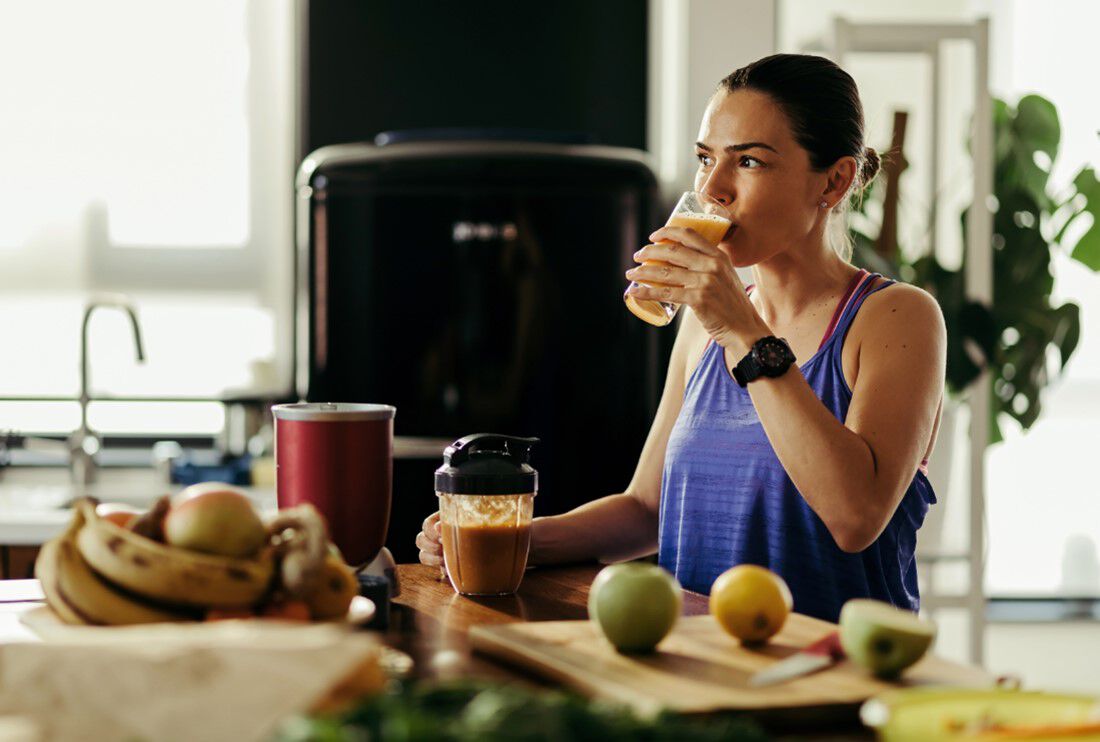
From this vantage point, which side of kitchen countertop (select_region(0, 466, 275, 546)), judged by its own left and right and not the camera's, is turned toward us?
front

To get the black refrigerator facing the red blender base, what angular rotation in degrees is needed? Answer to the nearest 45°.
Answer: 0° — it already faces it

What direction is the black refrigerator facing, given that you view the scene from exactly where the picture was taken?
facing the viewer

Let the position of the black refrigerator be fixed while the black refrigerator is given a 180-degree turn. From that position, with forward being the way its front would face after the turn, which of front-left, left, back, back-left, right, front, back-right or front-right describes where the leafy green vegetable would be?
back

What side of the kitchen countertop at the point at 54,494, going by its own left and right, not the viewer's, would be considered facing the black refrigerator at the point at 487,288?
left

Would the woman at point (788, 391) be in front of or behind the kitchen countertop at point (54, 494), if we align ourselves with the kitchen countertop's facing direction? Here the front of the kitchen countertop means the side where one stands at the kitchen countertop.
in front

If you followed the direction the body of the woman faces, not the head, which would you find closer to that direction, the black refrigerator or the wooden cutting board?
the wooden cutting board

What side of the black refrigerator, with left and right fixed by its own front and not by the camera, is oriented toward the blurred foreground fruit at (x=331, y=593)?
front

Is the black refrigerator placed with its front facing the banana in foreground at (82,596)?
yes

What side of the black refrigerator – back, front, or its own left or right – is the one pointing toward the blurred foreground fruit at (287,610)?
front

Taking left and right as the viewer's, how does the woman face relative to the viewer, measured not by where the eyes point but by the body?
facing the viewer and to the left of the viewer

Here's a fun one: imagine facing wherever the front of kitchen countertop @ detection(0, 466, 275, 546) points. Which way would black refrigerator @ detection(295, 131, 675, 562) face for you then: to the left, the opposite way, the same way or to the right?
the same way

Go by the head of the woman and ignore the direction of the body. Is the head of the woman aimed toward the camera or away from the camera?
toward the camera
